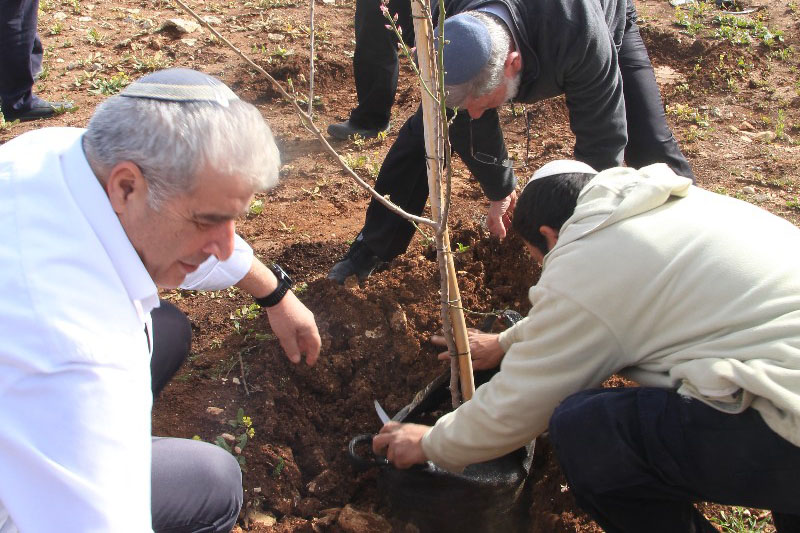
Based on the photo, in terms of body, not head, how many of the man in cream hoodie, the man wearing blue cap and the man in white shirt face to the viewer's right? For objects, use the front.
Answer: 1

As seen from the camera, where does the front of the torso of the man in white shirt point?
to the viewer's right

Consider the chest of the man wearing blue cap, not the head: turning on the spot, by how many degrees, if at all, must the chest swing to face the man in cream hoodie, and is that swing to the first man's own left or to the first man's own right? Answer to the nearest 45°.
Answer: approximately 45° to the first man's own left

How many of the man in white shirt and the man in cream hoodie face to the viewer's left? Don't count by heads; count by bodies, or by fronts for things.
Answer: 1

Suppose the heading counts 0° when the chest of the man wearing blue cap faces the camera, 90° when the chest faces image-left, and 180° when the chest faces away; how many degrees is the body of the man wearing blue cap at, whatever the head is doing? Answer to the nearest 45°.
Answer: approximately 45°

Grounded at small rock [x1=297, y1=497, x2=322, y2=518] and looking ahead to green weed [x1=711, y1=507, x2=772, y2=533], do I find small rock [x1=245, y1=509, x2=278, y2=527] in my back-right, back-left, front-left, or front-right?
back-right

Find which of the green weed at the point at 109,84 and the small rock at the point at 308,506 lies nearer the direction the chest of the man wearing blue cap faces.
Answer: the small rock

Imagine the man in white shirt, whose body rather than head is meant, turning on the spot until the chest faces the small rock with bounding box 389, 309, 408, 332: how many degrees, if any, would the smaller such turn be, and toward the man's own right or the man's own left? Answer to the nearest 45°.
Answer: approximately 45° to the man's own left

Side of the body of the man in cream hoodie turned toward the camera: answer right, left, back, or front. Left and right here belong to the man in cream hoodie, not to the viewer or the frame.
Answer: left

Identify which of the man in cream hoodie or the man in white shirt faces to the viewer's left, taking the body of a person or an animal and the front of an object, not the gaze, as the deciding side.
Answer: the man in cream hoodie
